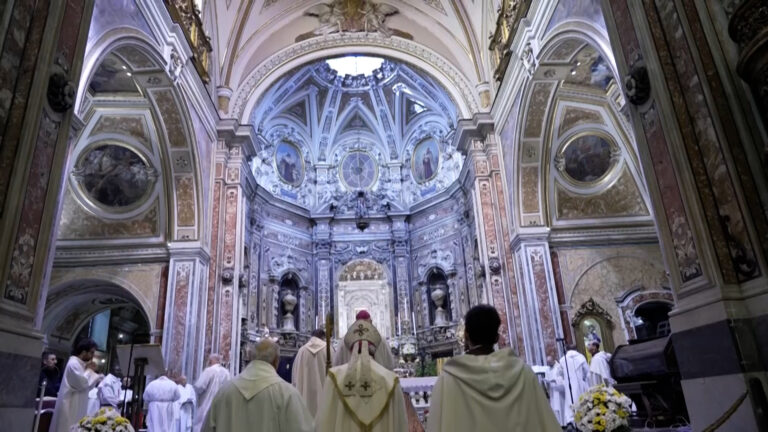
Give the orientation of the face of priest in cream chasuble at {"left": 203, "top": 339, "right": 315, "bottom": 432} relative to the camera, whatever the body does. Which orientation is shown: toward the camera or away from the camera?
away from the camera

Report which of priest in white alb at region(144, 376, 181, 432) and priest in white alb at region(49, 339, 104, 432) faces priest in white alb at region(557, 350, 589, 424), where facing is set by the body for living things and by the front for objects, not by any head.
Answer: priest in white alb at region(49, 339, 104, 432)

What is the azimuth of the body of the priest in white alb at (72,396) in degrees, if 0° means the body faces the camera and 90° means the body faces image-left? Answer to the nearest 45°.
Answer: approximately 270°

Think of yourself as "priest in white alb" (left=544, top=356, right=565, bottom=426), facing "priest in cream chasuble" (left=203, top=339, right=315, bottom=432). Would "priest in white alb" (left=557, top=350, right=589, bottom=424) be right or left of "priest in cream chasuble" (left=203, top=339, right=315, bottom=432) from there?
left

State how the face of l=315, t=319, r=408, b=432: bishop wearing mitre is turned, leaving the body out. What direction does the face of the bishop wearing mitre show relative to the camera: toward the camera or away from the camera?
away from the camera

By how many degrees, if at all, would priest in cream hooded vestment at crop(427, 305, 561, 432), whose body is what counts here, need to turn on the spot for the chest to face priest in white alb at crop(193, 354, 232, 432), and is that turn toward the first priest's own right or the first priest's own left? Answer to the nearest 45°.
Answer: approximately 45° to the first priest's own left

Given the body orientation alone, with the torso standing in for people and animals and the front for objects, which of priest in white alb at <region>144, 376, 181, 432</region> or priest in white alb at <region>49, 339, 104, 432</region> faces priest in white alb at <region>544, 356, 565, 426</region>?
priest in white alb at <region>49, 339, 104, 432</region>

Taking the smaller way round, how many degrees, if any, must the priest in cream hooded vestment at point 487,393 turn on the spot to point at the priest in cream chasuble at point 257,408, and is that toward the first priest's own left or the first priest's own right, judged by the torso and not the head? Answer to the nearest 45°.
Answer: approximately 45° to the first priest's own left

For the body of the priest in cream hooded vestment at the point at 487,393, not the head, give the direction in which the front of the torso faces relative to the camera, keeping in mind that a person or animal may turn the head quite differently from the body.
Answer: away from the camera

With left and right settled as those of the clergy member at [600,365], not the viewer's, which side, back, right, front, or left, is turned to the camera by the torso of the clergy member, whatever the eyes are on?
left

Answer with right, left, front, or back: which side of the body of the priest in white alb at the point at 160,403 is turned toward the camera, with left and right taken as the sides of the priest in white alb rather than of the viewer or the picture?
back

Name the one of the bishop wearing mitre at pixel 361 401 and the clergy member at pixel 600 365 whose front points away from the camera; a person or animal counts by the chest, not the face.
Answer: the bishop wearing mitre

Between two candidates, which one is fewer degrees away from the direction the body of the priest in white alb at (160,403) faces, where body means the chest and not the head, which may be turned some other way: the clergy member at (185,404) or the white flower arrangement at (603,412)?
the clergy member

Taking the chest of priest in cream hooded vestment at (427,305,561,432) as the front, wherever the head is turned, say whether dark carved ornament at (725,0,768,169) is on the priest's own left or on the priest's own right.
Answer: on the priest's own right

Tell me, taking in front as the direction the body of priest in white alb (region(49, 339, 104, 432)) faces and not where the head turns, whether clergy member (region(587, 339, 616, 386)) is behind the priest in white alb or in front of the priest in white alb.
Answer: in front

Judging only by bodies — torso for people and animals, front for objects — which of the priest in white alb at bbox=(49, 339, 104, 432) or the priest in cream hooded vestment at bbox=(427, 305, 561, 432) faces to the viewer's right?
the priest in white alb at bbox=(49, 339, 104, 432)

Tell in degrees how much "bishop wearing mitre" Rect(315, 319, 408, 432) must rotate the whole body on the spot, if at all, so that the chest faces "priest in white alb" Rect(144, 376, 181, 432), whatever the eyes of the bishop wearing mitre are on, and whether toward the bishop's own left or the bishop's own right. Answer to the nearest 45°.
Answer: approximately 45° to the bishop's own left

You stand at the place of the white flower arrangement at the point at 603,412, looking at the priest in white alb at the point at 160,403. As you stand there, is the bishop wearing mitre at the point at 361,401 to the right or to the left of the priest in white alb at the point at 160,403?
left
